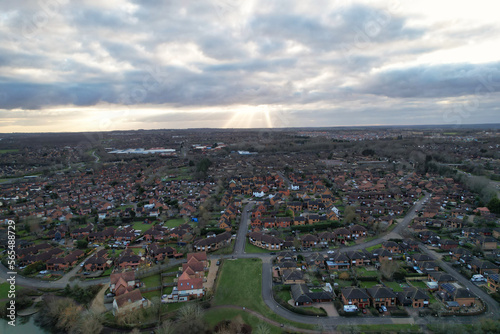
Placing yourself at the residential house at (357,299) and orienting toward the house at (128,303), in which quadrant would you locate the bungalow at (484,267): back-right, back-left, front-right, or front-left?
back-right

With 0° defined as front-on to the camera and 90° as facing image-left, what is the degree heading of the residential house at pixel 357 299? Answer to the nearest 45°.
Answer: approximately 0°

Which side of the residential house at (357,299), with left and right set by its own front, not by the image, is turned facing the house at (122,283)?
right

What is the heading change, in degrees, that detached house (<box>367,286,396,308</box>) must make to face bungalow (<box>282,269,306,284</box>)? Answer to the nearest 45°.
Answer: approximately 90° to its right

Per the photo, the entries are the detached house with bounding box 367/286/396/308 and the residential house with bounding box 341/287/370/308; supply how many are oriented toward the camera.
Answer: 2

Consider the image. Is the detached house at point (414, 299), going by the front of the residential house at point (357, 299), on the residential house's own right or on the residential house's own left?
on the residential house's own left

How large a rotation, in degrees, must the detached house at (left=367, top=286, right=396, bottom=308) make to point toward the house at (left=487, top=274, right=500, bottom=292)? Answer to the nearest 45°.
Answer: approximately 135° to its left

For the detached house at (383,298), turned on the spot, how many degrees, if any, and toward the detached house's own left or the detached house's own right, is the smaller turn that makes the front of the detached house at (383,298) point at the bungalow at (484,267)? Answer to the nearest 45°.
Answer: approximately 135° to the detached house's own left

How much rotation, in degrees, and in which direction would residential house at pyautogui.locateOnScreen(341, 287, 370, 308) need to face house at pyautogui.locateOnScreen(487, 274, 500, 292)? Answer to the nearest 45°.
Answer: approximately 135° to its left
